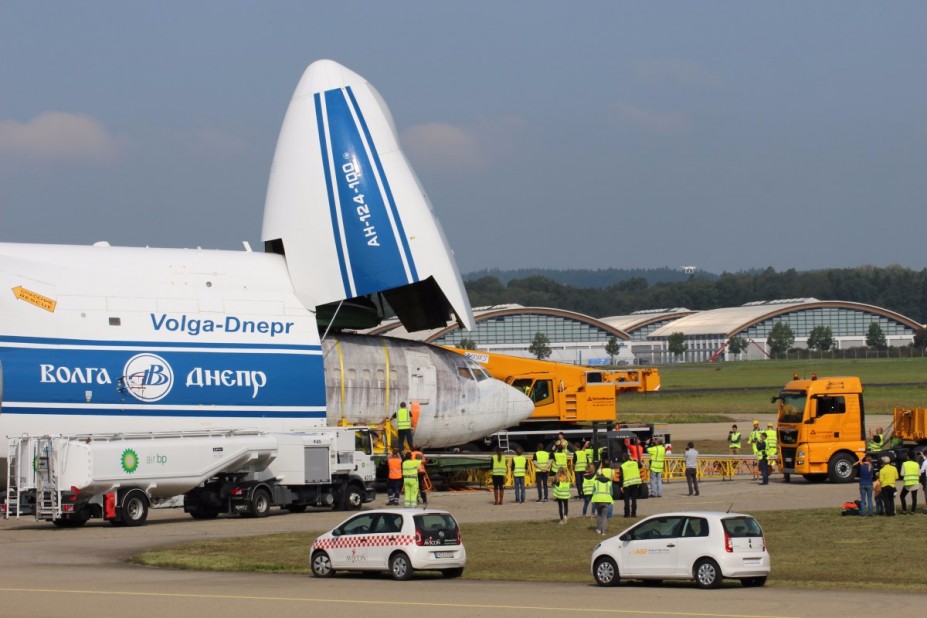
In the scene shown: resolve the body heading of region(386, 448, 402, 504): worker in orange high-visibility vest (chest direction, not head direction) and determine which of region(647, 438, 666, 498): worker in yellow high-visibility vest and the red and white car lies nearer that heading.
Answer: the worker in yellow high-visibility vest

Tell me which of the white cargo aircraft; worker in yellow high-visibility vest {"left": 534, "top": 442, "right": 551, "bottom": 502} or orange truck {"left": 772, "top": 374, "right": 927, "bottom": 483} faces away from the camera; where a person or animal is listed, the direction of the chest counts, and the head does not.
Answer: the worker in yellow high-visibility vest

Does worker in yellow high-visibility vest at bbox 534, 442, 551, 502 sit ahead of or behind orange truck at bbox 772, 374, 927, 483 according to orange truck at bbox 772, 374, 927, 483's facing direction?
ahead

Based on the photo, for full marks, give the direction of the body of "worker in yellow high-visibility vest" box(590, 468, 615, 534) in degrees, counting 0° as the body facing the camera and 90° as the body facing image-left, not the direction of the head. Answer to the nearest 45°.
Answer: approximately 180°

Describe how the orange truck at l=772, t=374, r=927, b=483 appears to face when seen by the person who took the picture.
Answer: facing the viewer and to the left of the viewer

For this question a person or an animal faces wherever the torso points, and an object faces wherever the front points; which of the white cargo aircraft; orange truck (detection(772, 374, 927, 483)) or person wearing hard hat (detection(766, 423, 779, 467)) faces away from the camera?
the person wearing hard hat

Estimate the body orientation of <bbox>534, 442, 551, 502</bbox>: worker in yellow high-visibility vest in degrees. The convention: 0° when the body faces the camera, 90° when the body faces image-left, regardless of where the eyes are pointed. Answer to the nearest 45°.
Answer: approximately 180°

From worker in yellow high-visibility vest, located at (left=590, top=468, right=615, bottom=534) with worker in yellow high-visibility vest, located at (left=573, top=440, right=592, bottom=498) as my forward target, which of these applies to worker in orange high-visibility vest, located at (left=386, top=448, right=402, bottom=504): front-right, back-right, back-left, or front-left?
front-left

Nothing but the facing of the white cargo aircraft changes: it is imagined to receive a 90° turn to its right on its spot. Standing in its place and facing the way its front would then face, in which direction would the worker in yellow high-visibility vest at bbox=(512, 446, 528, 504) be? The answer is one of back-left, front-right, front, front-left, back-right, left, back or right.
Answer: left

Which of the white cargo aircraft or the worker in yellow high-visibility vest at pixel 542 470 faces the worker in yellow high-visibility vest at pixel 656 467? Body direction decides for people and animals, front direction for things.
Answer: the white cargo aircraft

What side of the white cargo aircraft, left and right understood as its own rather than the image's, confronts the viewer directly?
right

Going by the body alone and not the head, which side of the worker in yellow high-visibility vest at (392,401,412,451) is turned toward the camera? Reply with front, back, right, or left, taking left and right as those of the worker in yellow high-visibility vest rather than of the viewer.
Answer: back

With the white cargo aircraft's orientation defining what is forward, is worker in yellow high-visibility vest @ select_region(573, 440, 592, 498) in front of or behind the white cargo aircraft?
in front

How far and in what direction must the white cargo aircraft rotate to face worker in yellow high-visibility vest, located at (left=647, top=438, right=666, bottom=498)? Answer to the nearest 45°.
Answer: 0° — it already faces them
